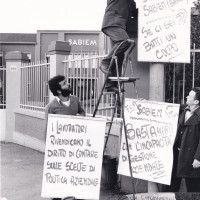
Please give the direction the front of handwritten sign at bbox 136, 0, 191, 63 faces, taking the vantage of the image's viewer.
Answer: facing the viewer

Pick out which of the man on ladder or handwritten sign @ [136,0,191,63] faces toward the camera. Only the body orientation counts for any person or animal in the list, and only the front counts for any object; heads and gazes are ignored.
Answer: the handwritten sign

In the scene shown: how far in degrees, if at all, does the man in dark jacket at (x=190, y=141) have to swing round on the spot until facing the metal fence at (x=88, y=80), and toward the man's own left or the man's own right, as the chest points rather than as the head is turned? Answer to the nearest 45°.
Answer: approximately 90° to the man's own right

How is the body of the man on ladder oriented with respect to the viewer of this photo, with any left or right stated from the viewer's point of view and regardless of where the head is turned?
facing away from the viewer and to the right of the viewer

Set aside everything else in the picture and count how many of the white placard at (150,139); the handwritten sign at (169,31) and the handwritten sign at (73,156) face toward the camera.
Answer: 3

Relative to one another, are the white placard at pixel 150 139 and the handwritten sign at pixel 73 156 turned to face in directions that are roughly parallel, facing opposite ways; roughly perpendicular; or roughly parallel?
roughly parallel

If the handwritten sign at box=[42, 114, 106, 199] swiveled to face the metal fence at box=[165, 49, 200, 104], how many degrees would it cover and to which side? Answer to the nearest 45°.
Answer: approximately 135° to its left

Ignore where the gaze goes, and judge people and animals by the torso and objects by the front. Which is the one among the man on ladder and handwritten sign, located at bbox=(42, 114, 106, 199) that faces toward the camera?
the handwritten sign

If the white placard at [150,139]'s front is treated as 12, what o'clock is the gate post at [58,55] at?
The gate post is roughly at 5 o'clock from the white placard.

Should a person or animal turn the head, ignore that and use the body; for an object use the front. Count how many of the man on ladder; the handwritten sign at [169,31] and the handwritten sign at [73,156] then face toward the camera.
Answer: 2

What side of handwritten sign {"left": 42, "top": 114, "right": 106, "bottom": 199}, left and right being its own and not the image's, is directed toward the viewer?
front

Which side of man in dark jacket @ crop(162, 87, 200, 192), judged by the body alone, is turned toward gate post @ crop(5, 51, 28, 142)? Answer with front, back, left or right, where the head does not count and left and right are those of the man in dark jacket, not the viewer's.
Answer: right

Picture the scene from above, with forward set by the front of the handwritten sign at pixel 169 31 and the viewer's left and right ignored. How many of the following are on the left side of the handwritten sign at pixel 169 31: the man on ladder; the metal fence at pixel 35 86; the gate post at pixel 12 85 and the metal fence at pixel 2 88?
0

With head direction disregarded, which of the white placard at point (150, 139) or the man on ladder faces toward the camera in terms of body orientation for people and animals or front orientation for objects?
the white placard

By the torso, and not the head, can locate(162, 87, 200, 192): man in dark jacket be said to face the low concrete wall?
no

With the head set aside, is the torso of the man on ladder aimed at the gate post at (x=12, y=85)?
no

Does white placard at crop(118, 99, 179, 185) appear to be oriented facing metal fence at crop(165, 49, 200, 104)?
no

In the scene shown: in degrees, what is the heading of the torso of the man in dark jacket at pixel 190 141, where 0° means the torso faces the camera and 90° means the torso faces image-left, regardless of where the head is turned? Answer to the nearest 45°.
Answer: approximately 45°

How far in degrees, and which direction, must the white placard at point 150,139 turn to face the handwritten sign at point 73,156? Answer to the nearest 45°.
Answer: approximately 90° to its right
